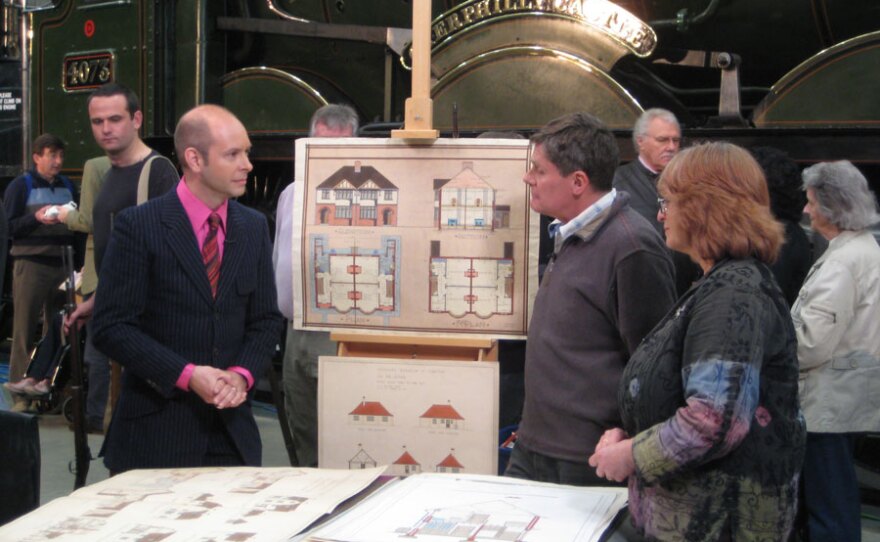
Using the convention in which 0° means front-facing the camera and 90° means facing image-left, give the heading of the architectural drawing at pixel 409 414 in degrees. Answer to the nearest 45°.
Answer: approximately 0°

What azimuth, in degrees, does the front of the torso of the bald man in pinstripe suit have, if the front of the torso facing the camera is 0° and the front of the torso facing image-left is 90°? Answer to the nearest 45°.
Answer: approximately 315°

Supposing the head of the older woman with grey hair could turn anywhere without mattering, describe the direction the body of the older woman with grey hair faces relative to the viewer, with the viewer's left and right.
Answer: facing to the left of the viewer

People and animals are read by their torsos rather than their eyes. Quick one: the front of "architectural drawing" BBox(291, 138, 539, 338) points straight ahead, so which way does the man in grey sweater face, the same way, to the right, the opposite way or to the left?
to the right

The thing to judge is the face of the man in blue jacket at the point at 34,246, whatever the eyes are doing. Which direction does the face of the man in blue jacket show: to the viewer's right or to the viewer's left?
to the viewer's right

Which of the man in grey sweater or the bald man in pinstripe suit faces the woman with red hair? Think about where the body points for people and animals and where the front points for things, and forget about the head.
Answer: the bald man in pinstripe suit

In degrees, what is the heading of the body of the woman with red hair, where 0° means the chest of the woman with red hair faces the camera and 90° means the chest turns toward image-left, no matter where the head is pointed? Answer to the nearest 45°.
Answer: approximately 90°

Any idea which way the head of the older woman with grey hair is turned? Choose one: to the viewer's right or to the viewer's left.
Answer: to the viewer's left
